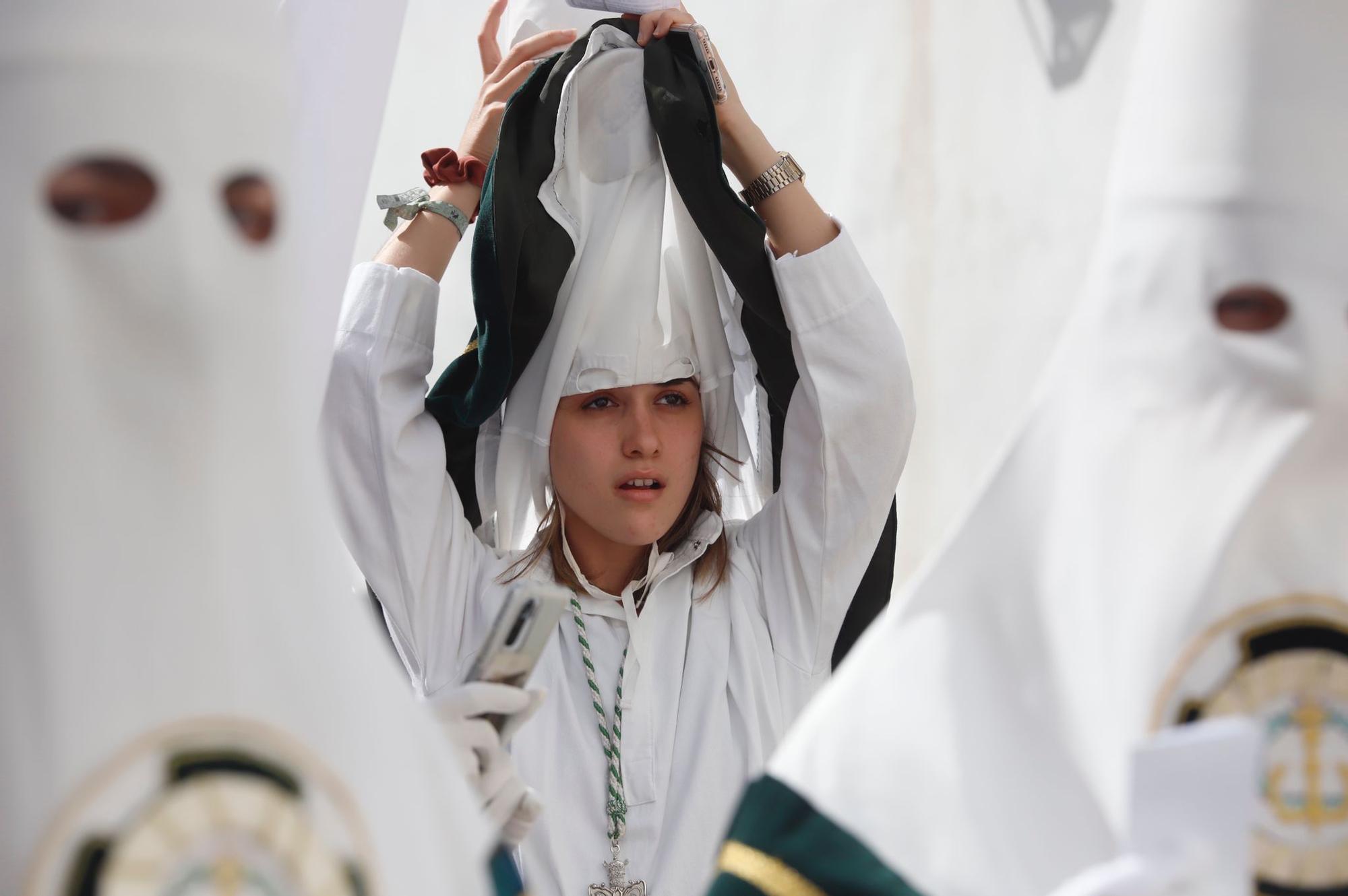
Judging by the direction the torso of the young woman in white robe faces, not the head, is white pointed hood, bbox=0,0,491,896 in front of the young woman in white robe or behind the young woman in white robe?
in front

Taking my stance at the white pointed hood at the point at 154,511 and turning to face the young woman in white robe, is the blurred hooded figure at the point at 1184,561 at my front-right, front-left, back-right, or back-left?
front-right

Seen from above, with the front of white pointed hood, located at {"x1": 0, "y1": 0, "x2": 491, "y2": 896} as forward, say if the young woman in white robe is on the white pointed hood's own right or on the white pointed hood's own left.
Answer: on the white pointed hood's own left

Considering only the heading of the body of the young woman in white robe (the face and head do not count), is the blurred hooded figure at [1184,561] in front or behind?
in front

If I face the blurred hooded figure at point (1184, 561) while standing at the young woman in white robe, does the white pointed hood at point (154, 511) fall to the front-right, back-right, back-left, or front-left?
front-right

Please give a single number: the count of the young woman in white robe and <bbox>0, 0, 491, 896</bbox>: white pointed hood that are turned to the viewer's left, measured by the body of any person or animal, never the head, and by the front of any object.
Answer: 0

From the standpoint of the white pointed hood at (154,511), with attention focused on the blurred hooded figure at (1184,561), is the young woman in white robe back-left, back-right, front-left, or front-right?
front-left

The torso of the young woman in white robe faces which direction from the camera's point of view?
toward the camera

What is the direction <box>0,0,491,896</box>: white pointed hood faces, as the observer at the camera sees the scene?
facing the viewer and to the right of the viewer
